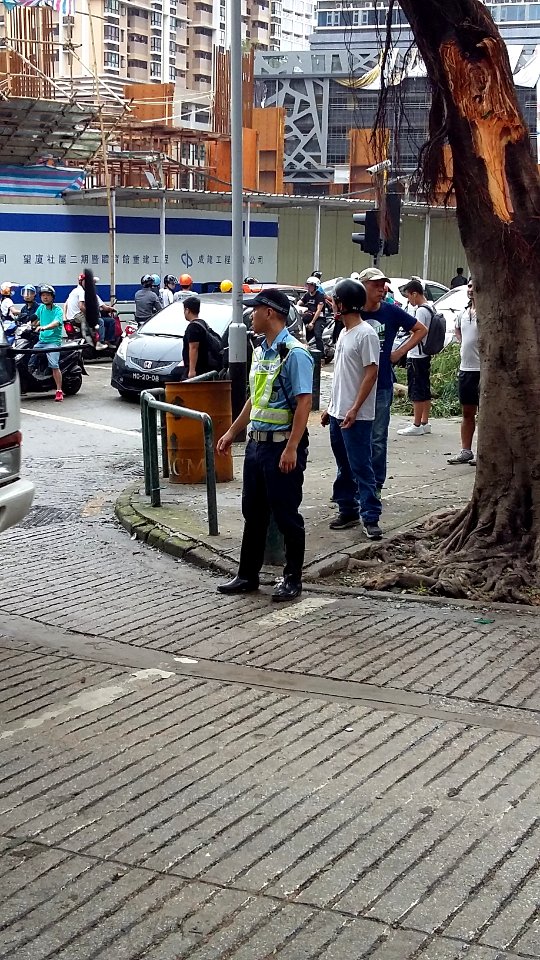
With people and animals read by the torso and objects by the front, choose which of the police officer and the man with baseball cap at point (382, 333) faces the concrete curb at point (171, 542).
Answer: the man with baseball cap

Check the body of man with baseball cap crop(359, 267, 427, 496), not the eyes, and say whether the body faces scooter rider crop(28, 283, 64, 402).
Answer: no

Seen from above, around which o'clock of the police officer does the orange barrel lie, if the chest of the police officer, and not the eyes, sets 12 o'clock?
The orange barrel is roughly at 4 o'clock from the police officer.

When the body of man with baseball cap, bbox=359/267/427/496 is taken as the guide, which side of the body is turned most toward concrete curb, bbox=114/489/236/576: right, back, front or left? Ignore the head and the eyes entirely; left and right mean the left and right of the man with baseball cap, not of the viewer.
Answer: front

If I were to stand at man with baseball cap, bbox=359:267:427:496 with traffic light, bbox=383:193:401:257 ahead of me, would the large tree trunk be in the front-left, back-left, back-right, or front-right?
back-right

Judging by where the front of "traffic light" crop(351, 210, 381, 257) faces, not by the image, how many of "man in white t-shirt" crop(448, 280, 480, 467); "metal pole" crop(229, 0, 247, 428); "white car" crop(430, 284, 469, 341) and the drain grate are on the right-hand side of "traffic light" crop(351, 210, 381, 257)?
1

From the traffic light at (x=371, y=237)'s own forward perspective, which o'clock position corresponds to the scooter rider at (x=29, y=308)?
The scooter rider is roughly at 1 o'clock from the traffic light.

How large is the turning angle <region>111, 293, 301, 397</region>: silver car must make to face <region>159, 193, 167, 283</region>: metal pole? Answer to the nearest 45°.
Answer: approximately 135° to its right

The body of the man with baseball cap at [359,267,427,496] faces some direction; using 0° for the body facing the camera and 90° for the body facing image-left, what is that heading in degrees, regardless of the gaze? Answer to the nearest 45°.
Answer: approximately 45°

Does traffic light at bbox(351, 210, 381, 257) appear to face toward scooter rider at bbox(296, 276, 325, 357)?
no

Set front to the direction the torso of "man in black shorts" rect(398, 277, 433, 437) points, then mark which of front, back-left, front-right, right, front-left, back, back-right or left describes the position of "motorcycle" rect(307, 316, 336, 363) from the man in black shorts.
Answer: right

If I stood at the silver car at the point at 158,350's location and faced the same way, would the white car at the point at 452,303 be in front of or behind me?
behind

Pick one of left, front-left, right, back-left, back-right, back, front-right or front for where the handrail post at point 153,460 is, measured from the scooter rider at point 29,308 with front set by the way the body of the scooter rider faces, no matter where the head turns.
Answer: front-left

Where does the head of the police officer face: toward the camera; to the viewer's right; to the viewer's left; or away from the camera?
to the viewer's left

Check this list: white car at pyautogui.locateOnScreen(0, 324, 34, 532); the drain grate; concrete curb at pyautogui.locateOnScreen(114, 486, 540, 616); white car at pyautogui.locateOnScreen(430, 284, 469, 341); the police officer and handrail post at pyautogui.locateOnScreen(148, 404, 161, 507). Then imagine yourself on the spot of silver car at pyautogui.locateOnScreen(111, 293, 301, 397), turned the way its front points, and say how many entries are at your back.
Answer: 1

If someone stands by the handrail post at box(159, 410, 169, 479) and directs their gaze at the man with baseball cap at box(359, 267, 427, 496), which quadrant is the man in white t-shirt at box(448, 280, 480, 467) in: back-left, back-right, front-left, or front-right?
front-left

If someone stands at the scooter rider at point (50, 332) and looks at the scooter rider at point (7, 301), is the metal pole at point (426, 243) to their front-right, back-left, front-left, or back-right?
front-right
